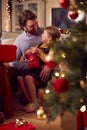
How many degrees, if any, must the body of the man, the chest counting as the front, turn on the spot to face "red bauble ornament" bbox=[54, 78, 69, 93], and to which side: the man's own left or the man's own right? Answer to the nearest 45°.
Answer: approximately 45° to the man's own right

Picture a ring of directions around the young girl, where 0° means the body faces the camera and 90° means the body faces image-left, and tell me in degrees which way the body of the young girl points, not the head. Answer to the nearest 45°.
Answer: approximately 90°

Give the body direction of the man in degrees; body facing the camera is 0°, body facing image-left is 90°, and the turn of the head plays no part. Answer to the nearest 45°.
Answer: approximately 315°

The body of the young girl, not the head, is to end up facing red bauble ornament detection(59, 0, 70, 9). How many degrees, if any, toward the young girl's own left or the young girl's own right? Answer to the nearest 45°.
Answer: approximately 90° to the young girl's own left

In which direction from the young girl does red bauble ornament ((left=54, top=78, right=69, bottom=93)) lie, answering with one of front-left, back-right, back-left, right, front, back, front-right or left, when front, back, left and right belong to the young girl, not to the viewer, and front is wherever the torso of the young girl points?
left

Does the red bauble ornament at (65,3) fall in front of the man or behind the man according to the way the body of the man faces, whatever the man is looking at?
in front

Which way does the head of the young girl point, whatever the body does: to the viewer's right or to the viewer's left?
to the viewer's left
